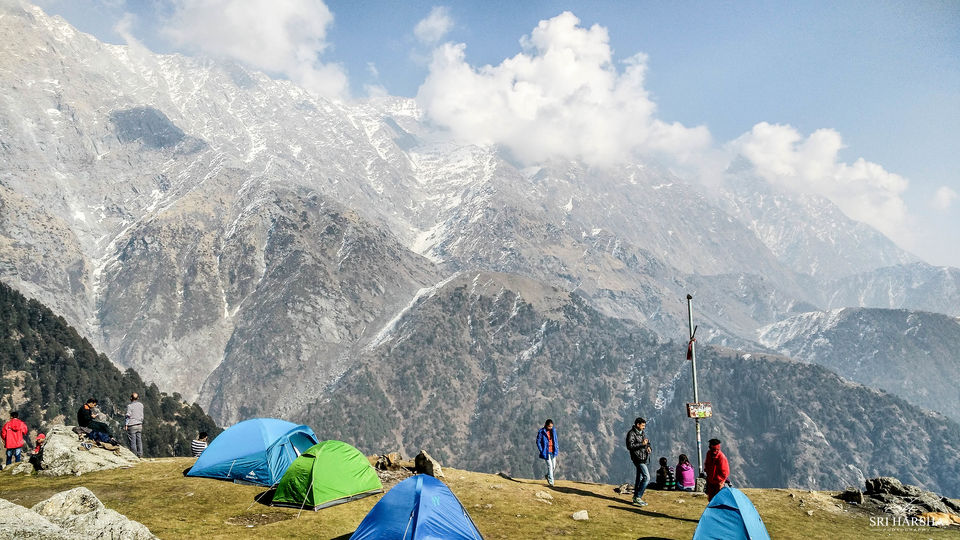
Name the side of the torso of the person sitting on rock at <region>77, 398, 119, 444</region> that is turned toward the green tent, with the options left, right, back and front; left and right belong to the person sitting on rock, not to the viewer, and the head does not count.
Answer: front

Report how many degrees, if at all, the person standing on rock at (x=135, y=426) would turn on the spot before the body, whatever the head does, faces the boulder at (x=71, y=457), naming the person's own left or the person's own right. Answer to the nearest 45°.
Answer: approximately 135° to the person's own left

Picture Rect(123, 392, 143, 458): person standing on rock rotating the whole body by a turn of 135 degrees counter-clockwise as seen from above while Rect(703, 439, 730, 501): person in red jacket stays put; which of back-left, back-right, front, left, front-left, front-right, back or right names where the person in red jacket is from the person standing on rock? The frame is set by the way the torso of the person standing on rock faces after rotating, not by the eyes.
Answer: left

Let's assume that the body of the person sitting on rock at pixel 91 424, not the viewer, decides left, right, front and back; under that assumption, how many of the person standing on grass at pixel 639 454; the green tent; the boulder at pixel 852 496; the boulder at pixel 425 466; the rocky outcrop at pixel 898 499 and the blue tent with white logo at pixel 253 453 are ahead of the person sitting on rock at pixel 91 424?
6

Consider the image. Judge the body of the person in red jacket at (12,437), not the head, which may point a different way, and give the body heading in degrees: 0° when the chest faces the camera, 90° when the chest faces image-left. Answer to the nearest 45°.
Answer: approximately 180°

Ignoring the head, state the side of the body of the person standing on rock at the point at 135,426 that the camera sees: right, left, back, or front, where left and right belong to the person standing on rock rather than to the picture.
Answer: back

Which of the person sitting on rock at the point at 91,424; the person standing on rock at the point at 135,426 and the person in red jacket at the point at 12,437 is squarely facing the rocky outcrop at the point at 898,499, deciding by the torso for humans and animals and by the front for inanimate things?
the person sitting on rock

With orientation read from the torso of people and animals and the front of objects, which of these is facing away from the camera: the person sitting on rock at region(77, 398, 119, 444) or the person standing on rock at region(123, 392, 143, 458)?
the person standing on rock

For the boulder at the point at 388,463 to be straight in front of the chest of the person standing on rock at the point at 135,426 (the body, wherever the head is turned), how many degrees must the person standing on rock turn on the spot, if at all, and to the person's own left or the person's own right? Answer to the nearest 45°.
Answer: approximately 135° to the person's own right

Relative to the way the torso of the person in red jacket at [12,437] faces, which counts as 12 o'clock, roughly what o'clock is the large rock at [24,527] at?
The large rock is roughly at 6 o'clock from the person in red jacket.

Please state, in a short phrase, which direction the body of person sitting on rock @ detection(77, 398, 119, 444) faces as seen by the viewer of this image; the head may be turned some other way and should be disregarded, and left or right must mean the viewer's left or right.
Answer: facing the viewer and to the right of the viewer

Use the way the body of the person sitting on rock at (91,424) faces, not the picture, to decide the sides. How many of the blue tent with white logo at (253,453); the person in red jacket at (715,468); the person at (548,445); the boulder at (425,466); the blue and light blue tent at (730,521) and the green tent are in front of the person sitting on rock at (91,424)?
6
